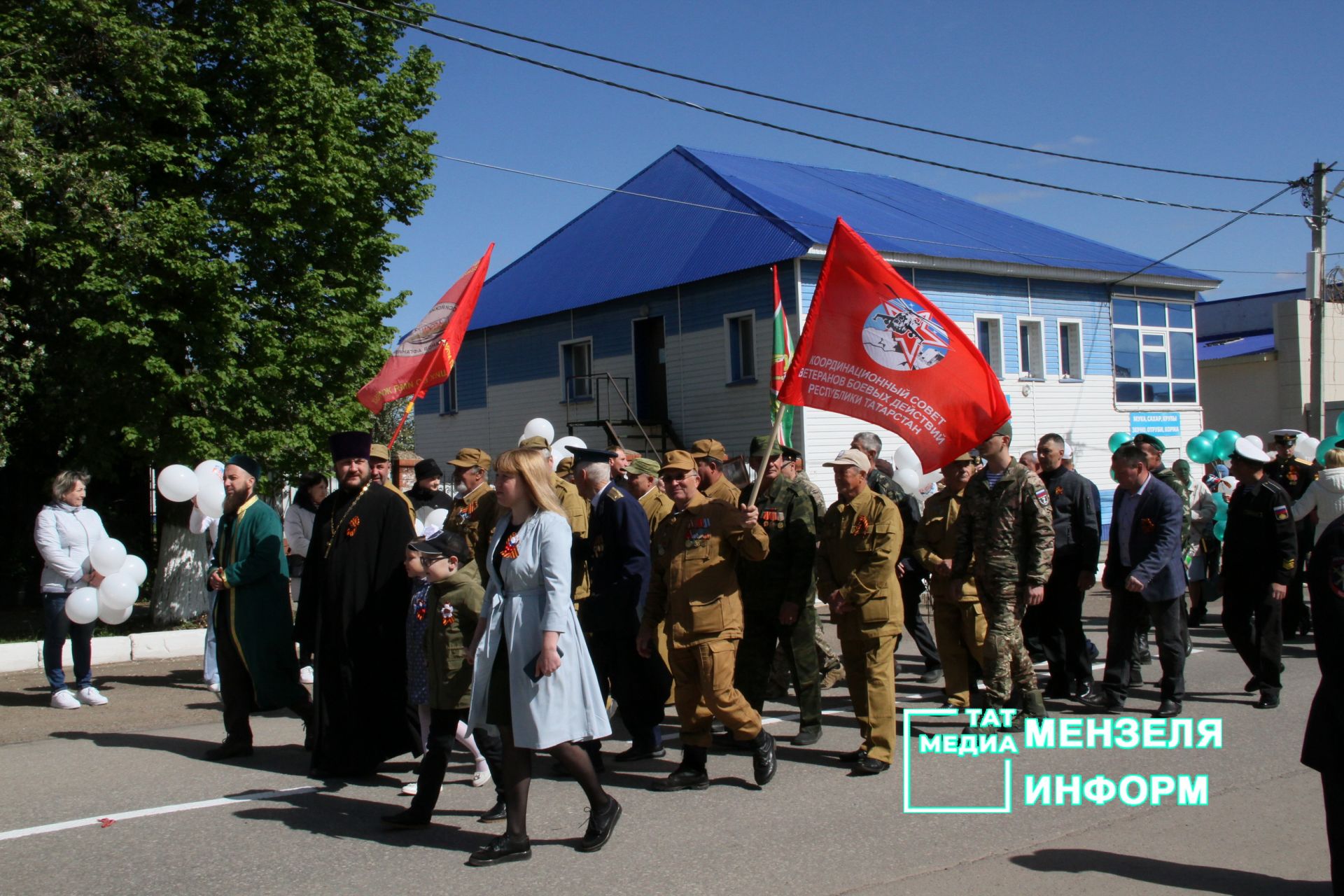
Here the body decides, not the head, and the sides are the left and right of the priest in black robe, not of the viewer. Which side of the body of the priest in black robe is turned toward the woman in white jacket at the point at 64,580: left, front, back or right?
right

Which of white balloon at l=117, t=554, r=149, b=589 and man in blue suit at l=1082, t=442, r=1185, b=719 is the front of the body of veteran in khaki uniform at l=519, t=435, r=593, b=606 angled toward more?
the white balloon

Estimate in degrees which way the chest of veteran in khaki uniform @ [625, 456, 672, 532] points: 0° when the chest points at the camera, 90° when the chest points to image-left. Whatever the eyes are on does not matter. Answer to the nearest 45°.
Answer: approximately 90°

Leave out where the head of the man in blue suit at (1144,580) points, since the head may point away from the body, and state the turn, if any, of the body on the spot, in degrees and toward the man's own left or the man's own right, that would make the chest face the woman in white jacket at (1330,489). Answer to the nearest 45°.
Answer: approximately 180°

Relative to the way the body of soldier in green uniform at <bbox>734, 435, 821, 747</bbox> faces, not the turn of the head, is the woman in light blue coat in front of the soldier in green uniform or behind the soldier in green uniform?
in front

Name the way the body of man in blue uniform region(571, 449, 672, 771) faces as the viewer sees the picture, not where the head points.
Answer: to the viewer's left
